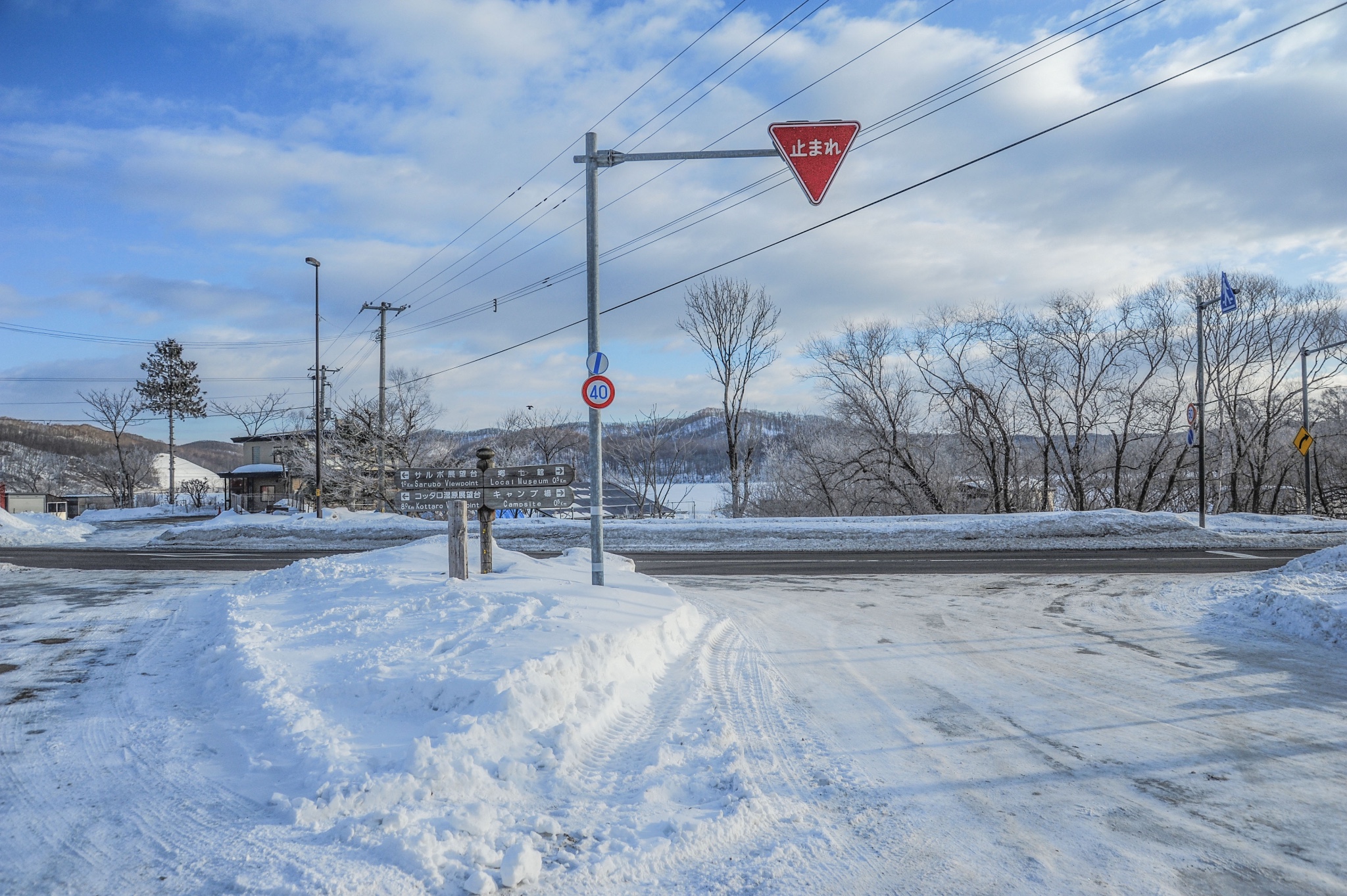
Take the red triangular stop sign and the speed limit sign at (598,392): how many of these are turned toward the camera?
2

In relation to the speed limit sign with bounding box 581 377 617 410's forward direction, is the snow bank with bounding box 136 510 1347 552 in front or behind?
behind

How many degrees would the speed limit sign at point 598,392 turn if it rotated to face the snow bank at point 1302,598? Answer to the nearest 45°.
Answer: approximately 90° to its left

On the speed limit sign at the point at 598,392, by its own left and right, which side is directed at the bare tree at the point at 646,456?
back

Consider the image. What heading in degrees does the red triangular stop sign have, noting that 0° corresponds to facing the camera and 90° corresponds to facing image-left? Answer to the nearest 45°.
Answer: approximately 0°

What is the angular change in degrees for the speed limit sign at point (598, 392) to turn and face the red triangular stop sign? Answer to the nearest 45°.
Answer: approximately 45° to its left
